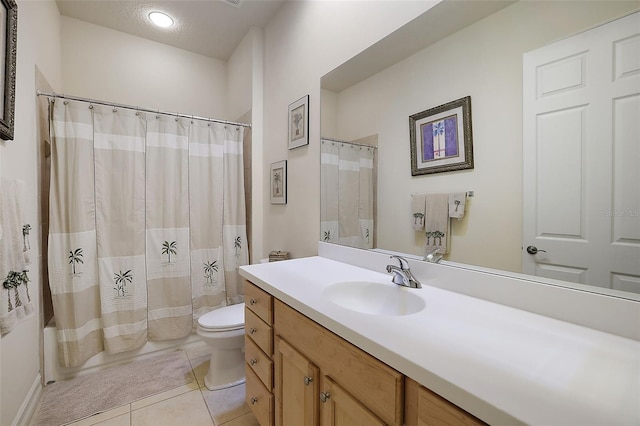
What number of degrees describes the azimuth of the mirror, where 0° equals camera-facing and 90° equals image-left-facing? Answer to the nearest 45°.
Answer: approximately 45°

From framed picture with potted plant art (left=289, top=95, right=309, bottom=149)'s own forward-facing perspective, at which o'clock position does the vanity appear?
The vanity is roughly at 10 o'clock from the framed picture with potted plant art.

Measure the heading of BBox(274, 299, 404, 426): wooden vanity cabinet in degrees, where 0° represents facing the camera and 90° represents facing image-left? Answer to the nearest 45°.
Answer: approximately 45°

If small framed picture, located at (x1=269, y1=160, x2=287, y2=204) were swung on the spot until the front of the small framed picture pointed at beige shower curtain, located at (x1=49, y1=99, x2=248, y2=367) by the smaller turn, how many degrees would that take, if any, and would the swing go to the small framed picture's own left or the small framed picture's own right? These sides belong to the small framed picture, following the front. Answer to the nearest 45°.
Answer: approximately 45° to the small framed picture's own right

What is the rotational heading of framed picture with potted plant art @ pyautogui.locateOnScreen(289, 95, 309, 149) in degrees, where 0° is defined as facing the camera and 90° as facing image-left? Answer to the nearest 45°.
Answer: approximately 45°
